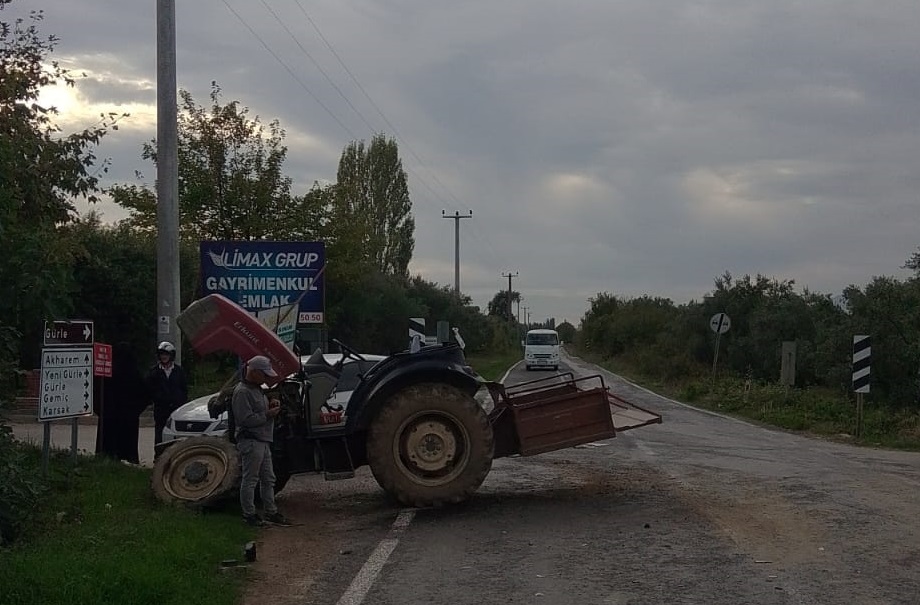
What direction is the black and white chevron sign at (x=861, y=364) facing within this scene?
toward the camera

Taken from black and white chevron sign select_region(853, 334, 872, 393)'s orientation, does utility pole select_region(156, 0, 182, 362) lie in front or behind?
in front

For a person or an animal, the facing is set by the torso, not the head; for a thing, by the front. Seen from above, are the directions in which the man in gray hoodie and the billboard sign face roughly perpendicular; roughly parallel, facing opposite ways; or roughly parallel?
roughly perpendicular

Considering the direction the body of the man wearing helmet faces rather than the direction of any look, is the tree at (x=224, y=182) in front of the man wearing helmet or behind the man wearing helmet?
behind

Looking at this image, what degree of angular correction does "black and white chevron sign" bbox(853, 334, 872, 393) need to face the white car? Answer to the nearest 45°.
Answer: approximately 45° to its right

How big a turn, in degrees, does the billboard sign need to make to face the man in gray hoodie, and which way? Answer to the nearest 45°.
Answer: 0° — it already faces them

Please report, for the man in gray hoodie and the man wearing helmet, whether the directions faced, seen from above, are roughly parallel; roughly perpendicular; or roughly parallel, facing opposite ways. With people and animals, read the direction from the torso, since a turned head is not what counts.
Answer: roughly perpendicular

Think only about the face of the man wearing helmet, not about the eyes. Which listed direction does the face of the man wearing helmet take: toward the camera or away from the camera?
toward the camera

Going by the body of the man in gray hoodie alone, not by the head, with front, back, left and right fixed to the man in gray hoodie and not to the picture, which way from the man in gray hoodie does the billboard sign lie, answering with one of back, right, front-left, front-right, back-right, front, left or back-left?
left

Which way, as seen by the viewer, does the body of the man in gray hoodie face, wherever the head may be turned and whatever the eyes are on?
to the viewer's right

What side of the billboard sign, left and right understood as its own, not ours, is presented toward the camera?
front

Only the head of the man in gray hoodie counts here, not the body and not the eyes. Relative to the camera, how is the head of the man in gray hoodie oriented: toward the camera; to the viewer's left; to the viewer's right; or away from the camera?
to the viewer's right

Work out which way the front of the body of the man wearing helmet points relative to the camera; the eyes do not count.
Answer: toward the camera

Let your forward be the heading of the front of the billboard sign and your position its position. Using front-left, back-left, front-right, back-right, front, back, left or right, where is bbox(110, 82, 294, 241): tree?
back

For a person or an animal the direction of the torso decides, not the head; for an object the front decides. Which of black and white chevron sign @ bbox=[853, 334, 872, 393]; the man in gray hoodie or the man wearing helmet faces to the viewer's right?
the man in gray hoodie

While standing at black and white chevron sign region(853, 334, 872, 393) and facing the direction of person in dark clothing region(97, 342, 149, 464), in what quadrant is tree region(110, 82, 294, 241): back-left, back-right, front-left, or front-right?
front-right

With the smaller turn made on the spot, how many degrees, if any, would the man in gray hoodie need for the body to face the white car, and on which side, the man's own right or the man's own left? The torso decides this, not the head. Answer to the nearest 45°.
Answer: approximately 90° to the man's own left

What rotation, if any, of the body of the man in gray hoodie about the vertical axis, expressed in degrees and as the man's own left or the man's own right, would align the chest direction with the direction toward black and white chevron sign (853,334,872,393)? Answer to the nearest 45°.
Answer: approximately 45° to the man's own left

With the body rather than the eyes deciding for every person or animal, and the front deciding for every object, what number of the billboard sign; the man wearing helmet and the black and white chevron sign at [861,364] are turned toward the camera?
3
